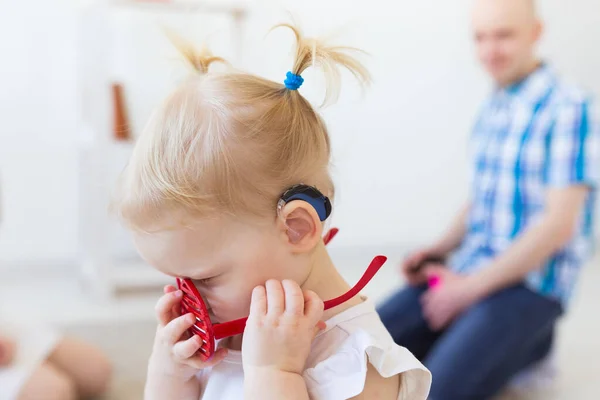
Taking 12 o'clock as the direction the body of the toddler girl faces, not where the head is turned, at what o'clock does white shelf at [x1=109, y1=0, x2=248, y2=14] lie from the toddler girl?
The white shelf is roughly at 4 o'clock from the toddler girl.

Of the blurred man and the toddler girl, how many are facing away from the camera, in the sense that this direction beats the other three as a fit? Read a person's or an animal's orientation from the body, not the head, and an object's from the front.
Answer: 0

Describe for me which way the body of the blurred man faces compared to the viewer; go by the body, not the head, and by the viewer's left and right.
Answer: facing the viewer and to the left of the viewer

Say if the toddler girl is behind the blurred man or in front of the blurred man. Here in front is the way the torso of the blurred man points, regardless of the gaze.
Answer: in front

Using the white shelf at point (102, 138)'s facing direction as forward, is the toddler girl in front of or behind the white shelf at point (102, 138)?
in front

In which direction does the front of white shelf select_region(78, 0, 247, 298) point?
toward the camera

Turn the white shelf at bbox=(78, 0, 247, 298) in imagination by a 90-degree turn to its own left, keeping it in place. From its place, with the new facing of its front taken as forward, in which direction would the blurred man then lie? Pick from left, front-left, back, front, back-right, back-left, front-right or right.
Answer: front-right

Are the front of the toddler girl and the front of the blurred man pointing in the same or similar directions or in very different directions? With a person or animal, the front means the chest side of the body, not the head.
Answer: same or similar directions

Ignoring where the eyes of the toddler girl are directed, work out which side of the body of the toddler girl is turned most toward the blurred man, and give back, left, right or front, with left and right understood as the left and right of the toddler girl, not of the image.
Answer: back

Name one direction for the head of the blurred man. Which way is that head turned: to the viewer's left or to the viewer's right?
to the viewer's left

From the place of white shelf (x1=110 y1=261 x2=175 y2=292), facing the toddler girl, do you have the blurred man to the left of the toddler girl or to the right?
left
